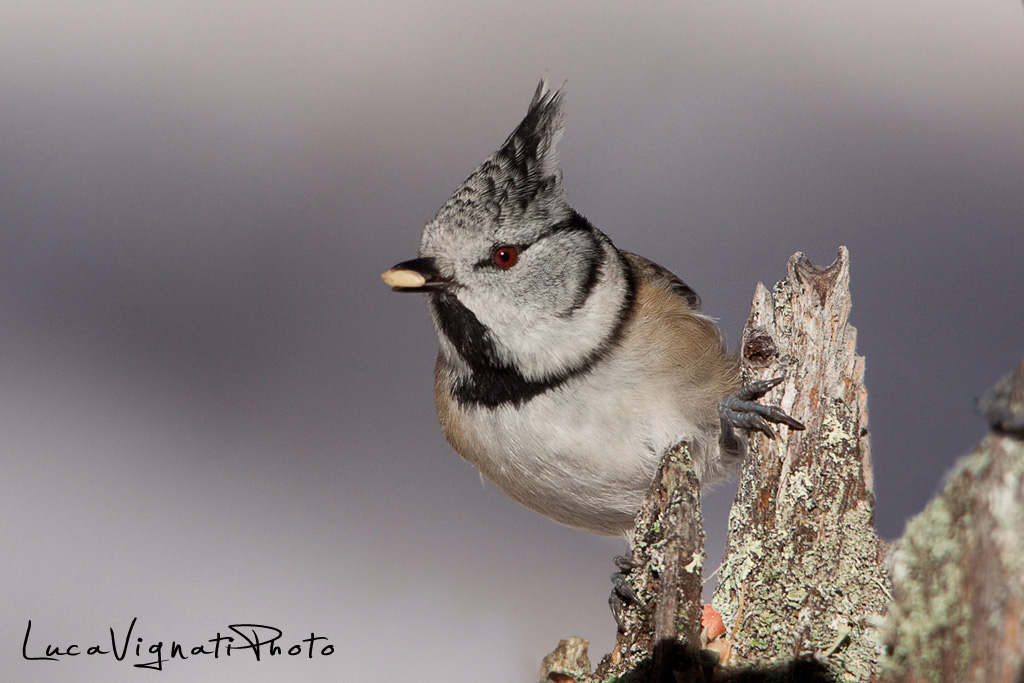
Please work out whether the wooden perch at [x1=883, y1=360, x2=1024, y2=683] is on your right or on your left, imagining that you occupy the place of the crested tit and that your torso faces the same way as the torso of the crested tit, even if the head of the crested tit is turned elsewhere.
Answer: on your left

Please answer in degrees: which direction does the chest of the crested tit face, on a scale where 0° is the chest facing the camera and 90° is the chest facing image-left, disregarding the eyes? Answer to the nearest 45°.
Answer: approximately 45°
